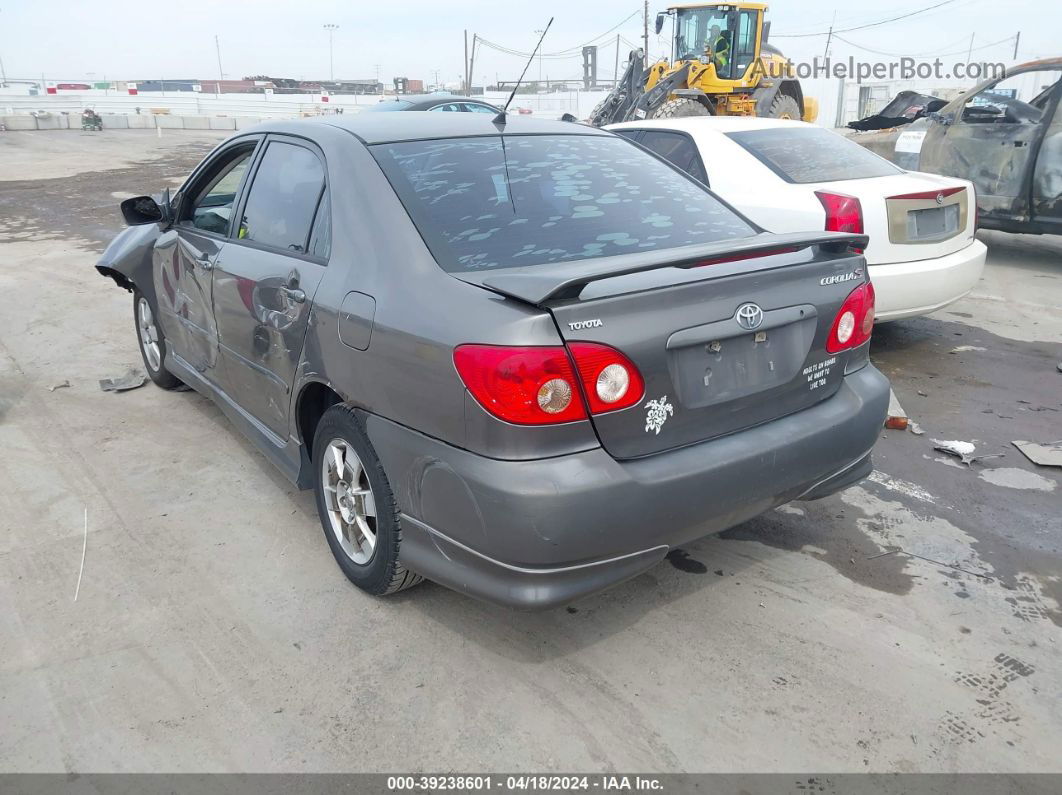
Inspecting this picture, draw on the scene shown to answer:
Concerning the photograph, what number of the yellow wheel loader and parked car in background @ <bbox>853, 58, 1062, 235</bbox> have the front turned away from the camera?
0

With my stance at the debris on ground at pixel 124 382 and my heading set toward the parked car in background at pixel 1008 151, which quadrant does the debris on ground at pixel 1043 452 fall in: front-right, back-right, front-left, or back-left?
front-right

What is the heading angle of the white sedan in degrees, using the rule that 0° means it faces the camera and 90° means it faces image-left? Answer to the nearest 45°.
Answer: approximately 135°

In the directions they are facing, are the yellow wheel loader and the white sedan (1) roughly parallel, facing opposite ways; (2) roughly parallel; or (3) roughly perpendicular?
roughly perpendicular

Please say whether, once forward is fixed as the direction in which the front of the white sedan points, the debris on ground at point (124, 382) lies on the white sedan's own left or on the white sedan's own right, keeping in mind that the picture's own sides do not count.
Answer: on the white sedan's own left

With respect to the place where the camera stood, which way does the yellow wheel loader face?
facing the viewer and to the left of the viewer

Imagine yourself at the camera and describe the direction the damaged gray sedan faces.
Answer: facing away from the viewer and to the left of the viewer

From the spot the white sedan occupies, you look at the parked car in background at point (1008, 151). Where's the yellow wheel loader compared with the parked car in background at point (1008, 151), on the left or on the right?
left
